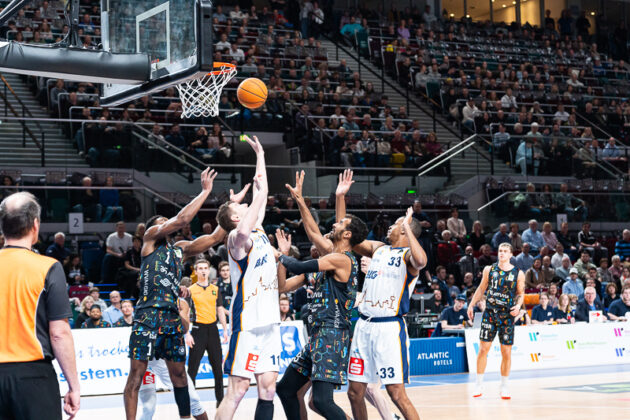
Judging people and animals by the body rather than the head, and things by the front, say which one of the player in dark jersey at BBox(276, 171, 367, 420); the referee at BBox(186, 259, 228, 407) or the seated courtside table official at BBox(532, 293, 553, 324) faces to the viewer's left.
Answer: the player in dark jersey

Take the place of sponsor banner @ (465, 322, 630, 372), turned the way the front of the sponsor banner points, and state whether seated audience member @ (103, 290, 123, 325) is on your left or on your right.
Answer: on your right

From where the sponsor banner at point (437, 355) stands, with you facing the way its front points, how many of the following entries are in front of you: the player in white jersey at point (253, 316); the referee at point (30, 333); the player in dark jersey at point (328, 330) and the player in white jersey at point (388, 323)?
4

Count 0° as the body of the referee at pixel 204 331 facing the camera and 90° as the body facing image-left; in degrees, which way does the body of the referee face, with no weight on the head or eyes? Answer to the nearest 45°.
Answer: approximately 0°

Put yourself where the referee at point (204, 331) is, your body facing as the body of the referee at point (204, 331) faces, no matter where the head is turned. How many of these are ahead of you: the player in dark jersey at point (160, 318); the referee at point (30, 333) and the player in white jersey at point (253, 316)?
3

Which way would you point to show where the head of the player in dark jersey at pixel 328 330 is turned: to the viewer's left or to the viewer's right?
to the viewer's left

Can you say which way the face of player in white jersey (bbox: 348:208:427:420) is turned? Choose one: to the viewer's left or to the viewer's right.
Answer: to the viewer's left

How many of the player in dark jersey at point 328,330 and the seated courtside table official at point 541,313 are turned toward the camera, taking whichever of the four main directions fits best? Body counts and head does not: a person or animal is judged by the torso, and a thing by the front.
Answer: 1

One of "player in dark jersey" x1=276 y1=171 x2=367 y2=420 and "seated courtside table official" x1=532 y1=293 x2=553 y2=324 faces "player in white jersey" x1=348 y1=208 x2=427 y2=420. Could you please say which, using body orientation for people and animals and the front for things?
the seated courtside table official
